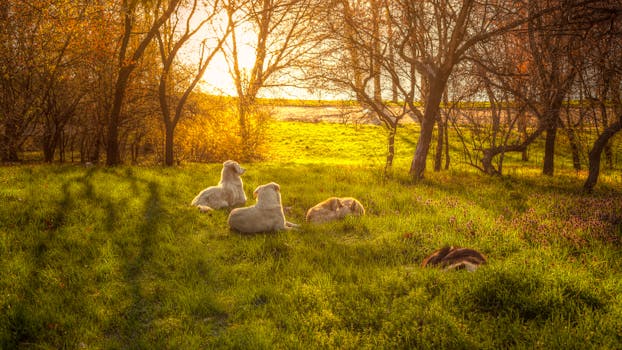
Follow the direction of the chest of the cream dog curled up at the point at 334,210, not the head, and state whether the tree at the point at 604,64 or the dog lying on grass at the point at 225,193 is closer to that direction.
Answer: the tree

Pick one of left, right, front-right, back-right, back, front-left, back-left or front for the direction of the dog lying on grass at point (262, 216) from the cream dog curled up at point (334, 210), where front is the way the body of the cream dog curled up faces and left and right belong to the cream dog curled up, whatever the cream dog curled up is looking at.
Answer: back-right

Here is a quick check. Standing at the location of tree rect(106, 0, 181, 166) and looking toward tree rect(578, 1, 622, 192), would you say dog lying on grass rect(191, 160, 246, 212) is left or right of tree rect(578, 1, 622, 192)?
right

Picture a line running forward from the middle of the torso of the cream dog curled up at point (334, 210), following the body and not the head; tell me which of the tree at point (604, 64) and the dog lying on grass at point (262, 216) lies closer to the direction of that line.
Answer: the tree

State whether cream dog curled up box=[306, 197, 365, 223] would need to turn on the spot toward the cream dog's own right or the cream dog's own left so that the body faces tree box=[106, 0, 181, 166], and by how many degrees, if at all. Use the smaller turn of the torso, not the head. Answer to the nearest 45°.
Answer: approximately 135° to the cream dog's own left

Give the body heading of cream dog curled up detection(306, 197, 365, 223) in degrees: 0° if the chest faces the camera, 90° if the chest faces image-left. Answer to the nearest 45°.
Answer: approximately 270°
